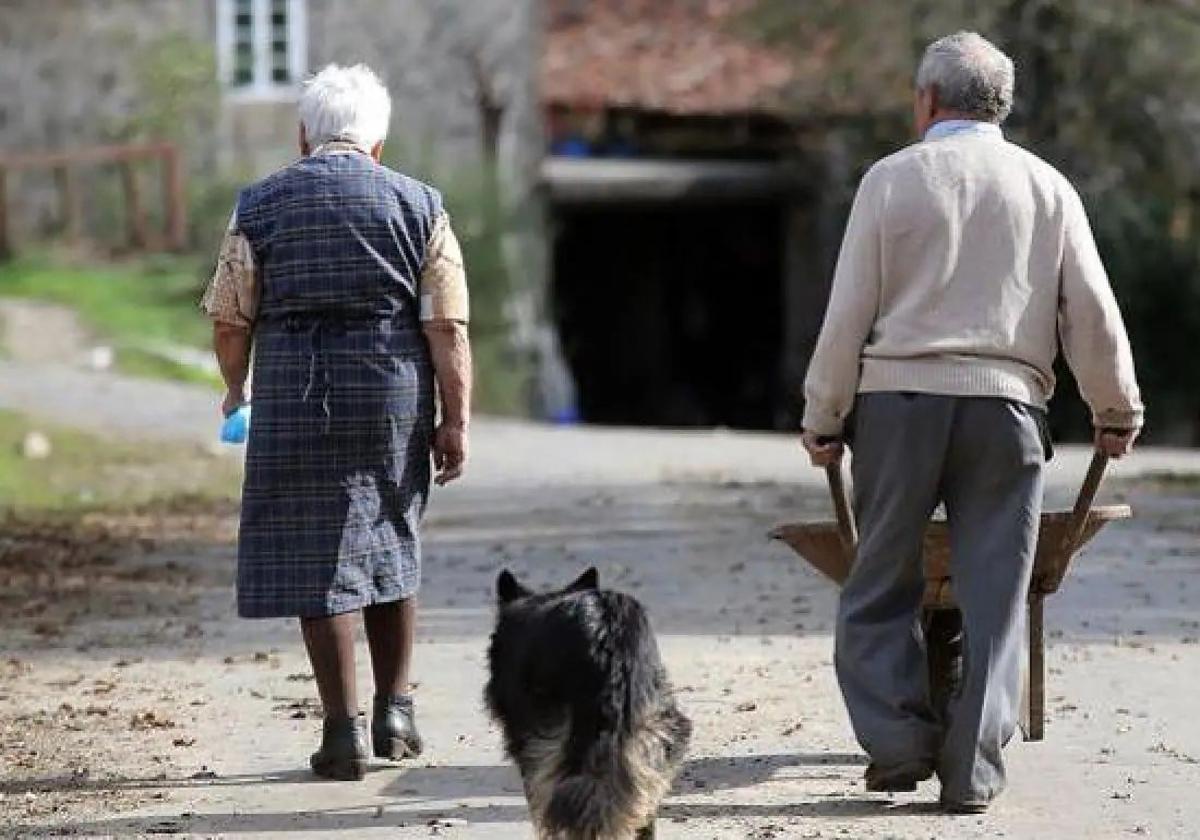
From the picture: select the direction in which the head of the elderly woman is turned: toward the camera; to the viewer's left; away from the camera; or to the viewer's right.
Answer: away from the camera

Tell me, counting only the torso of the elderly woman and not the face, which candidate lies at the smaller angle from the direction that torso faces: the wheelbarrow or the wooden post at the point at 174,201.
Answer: the wooden post

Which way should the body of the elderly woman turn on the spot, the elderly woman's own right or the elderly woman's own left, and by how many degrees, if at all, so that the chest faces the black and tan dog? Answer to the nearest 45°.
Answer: approximately 135° to the elderly woman's own right

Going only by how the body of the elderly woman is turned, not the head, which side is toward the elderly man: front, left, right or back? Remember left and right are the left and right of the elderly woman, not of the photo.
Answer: right

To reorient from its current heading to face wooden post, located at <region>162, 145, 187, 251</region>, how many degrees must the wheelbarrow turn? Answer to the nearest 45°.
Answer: approximately 45° to its left

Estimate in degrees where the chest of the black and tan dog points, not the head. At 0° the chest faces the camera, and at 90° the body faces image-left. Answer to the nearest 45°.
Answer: approximately 180°

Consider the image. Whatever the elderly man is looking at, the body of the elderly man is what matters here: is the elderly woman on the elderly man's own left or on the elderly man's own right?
on the elderly man's own left

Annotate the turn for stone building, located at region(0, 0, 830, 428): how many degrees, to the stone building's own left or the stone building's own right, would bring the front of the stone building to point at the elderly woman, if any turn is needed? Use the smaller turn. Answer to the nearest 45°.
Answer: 0° — it already faces them

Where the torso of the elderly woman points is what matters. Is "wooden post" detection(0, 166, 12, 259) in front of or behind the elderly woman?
in front

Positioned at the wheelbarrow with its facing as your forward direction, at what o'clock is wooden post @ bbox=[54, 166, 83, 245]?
The wooden post is roughly at 11 o'clock from the wheelbarrow.

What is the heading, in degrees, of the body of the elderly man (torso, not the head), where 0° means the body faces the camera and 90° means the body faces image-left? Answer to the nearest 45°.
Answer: approximately 180°

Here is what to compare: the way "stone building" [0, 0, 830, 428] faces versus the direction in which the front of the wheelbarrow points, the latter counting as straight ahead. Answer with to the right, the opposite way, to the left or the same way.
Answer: the opposite way

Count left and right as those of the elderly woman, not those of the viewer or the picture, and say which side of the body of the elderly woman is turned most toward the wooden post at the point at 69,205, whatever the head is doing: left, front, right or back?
front

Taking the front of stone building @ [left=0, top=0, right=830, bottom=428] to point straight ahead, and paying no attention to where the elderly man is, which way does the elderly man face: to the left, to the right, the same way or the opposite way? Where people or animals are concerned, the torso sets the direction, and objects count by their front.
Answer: the opposite way

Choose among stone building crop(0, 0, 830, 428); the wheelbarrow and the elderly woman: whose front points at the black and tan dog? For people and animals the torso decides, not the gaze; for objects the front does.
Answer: the stone building

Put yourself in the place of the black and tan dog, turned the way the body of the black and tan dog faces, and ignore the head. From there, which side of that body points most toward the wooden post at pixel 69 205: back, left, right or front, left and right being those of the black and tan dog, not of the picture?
front

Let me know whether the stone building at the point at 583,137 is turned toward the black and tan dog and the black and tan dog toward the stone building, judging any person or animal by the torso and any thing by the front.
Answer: yes
